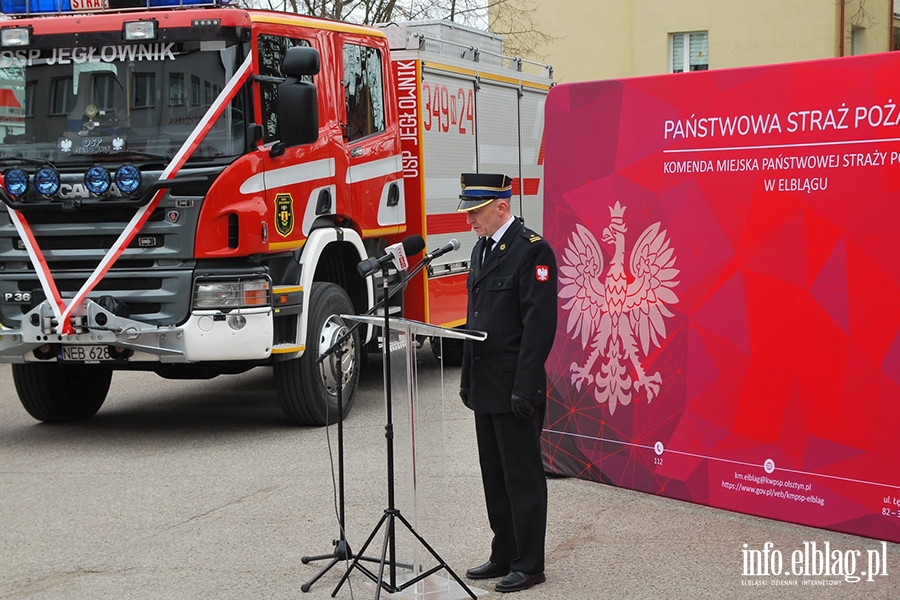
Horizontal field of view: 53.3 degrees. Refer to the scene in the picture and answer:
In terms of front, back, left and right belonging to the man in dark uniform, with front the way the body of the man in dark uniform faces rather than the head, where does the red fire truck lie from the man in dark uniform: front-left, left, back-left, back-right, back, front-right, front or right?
right

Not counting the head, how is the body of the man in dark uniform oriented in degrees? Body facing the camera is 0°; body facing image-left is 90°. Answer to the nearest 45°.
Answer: approximately 45°

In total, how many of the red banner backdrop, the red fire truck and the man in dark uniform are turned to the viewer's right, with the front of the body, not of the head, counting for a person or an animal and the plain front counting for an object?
0

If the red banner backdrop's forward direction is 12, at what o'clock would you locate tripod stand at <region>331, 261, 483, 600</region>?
The tripod stand is roughly at 12 o'clock from the red banner backdrop.

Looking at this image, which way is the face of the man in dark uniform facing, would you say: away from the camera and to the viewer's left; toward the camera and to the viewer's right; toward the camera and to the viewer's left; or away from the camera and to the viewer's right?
toward the camera and to the viewer's left

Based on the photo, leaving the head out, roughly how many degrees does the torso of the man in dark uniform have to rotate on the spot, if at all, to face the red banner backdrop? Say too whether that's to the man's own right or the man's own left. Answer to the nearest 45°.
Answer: approximately 180°

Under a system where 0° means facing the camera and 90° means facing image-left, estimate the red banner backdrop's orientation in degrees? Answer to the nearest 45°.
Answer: approximately 45°

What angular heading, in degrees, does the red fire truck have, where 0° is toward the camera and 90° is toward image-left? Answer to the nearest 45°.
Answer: approximately 45°

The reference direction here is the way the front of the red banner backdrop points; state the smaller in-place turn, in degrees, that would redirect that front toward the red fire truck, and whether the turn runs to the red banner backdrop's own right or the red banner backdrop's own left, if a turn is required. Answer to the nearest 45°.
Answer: approximately 45° to the red banner backdrop's own right

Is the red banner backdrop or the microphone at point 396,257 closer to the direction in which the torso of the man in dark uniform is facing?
the microphone
